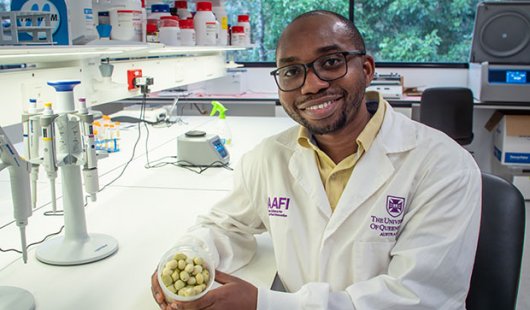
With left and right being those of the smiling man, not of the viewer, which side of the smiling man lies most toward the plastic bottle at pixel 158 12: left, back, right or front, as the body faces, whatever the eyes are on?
right

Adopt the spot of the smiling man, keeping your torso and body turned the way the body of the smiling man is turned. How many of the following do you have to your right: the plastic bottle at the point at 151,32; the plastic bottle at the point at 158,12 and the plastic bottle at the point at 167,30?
3

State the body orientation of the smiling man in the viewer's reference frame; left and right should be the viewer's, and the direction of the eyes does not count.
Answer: facing the viewer and to the left of the viewer

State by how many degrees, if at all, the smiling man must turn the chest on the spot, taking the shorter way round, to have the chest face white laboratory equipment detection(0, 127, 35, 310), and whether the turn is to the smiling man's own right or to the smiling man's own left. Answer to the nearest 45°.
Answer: approximately 45° to the smiling man's own right

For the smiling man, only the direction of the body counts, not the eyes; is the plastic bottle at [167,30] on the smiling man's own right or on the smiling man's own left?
on the smiling man's own right

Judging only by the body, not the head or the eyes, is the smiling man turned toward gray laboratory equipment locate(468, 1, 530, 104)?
no

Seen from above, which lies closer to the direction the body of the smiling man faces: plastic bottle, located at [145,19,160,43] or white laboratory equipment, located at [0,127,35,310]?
the white laboratory equipment

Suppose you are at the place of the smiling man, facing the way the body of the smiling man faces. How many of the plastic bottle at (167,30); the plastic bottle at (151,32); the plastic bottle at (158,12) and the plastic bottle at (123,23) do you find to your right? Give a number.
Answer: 4

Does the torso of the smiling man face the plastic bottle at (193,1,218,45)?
no

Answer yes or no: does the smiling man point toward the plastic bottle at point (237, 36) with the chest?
no

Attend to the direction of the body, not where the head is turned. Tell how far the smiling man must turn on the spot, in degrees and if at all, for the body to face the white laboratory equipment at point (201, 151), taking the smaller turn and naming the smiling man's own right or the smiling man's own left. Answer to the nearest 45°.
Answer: approximately 90° to the smiling man's own right

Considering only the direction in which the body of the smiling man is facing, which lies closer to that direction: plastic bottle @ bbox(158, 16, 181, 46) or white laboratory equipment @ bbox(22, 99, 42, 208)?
the white laboratory equipment

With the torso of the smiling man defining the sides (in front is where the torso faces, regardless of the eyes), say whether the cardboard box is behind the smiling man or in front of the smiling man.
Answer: behind
